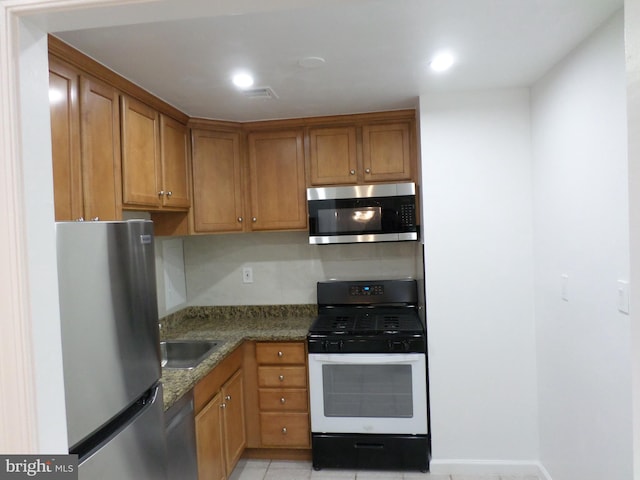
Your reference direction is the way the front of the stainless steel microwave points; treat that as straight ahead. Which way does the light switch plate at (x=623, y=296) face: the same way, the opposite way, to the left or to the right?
to the right

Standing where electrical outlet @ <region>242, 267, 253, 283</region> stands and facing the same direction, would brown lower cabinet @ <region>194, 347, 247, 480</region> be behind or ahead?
ahead

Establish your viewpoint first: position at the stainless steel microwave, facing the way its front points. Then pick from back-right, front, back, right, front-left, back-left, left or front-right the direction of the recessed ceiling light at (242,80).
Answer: front-right

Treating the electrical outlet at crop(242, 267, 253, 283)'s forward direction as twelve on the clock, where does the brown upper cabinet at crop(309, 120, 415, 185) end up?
The brown upper cabinet is roughly at 10 o'clock from the electrical outlet.

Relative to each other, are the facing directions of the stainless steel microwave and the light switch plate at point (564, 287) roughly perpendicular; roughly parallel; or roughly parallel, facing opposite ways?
roughly perpendicular

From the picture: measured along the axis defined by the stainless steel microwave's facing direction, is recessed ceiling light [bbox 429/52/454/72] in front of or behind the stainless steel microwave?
in front

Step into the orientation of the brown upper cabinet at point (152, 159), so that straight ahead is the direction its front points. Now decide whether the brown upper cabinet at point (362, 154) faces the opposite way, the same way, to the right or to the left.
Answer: to the right

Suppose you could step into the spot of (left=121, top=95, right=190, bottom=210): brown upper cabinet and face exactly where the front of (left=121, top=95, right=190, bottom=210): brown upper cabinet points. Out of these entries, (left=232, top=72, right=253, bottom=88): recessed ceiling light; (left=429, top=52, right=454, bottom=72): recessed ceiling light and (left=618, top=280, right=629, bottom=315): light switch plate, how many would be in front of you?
3

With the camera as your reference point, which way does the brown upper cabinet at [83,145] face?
facing the viewer and to the right of the viewer

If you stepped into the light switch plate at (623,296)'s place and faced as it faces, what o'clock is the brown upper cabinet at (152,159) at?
The brown upper cabinet is roughly at 1 o'clock from the light switch plate.

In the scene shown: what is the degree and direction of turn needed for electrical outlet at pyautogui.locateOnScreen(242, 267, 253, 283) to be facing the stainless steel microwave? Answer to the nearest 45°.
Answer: approximately 45° to its left

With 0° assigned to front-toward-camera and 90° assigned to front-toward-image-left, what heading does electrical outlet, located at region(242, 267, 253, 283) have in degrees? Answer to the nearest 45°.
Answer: approximately 0°

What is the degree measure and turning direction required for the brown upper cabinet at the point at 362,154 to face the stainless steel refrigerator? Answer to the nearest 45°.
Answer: approximately 45° to its right

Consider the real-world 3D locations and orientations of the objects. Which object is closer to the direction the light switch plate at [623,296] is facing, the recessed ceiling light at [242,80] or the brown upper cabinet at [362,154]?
the recessed ceiling light

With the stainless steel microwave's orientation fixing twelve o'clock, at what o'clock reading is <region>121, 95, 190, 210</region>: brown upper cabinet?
The brown upper cabinet is roughly at 2 o'clock from the stainless steel microwave.
